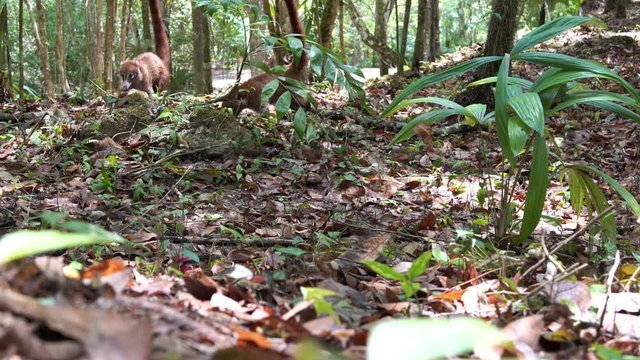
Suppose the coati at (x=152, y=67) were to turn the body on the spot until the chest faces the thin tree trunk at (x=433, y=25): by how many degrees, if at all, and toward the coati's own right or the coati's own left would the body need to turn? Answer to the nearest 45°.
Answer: approximately 180°

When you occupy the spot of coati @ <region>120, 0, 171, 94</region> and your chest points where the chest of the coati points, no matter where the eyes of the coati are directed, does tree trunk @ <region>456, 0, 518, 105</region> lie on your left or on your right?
on your left

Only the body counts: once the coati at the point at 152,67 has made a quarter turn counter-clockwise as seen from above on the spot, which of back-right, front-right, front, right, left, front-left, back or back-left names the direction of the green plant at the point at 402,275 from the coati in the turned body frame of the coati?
front-right

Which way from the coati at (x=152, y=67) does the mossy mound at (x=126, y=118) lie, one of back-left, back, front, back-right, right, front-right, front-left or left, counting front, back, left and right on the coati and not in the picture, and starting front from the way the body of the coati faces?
front-left

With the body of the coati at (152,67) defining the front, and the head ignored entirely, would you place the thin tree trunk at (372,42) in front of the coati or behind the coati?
behind

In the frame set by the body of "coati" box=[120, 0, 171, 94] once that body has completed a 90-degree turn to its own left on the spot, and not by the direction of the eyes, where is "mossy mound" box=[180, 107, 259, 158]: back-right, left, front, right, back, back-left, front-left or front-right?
front-right

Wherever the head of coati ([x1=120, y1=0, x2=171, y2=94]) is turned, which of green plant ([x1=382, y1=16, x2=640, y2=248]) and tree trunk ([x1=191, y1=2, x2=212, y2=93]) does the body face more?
the green plant

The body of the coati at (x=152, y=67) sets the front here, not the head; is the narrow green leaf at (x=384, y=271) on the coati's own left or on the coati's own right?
on the coati's own left

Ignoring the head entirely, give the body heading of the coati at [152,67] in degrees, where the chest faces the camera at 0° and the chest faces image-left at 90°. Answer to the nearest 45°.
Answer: approximately 45°

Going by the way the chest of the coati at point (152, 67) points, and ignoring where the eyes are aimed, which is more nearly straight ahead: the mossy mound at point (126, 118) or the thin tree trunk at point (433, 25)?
the mossy mound

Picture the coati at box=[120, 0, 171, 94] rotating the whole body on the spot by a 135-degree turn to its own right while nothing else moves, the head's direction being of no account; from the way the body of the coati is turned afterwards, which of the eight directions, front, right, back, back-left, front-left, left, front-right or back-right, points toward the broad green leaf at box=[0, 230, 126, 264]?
back
